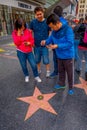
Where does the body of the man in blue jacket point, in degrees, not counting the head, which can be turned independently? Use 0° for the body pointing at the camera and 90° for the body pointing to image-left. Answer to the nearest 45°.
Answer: approximately 45°
